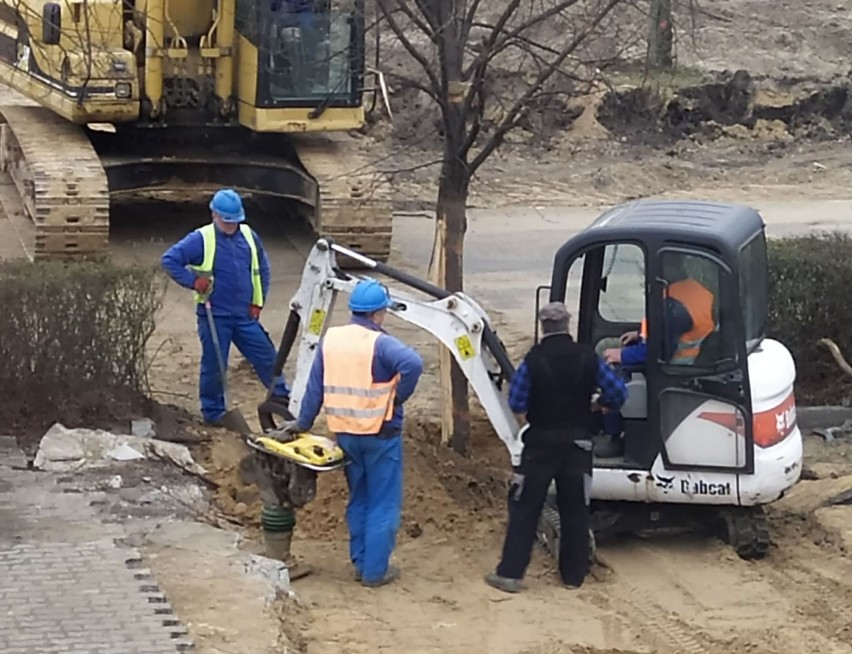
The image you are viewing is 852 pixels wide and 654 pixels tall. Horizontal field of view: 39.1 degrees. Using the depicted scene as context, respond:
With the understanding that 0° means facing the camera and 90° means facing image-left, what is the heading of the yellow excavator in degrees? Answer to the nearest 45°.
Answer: approximately 0°

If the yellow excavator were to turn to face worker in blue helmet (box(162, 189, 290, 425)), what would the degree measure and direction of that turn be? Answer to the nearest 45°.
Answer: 0° — it already faces them

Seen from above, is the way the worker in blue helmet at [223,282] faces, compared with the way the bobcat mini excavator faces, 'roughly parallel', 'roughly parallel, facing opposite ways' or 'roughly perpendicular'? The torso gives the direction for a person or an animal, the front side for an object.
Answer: roughly perpendicular

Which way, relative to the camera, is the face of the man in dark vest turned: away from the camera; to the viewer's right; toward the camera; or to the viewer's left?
away from the camera

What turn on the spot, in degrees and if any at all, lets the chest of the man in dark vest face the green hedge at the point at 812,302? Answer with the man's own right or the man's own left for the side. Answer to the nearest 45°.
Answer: approximately 45° to the man's own right

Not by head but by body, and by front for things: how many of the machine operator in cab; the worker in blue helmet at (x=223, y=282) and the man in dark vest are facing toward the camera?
1

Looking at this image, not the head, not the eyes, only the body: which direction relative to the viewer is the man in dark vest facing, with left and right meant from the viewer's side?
facing away from the viewer

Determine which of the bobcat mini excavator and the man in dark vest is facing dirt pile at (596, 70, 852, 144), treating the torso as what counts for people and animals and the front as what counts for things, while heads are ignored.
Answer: the man in dark vest

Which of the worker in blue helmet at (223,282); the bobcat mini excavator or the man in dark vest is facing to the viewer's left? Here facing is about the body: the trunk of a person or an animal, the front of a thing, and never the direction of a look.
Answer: the bobcat mini excavator

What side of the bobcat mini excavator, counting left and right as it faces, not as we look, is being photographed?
left

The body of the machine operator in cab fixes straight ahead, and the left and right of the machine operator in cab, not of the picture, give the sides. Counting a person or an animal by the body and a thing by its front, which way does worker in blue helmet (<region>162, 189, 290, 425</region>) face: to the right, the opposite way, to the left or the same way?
to the left

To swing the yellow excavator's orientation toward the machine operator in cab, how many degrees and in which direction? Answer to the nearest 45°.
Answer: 0° — it already faces them

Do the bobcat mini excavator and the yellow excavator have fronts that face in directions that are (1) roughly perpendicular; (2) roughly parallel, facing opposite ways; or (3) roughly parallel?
roughly perpendicular

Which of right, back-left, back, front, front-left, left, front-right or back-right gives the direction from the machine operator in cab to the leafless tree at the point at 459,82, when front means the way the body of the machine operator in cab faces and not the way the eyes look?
front-right

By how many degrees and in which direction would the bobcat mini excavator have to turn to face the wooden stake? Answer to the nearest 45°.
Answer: approximately 45° to its right

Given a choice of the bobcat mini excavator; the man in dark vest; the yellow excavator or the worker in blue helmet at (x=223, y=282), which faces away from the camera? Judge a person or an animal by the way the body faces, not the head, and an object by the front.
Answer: the man in dark vest

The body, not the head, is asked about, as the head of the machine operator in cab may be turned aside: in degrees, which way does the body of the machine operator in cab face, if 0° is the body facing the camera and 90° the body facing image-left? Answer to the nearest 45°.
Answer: approximately 90°
